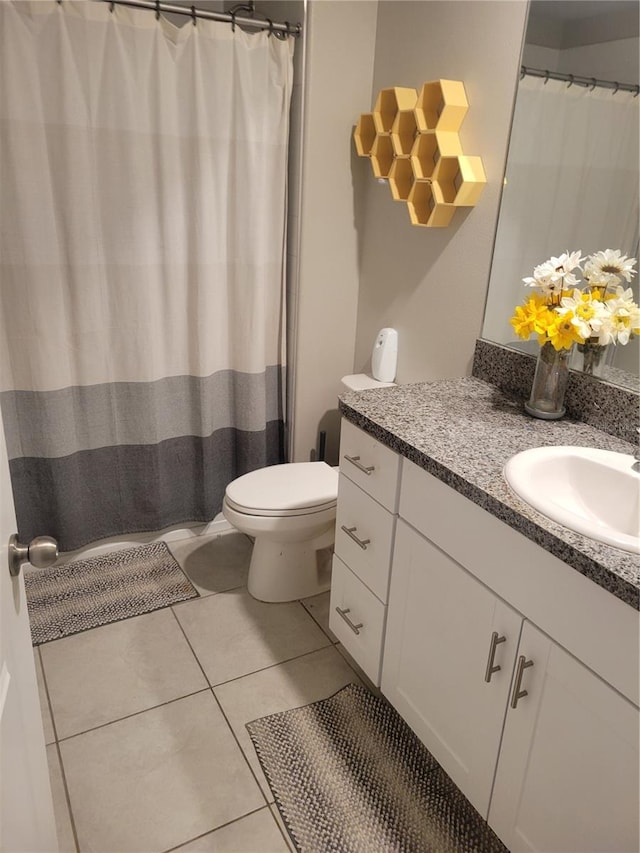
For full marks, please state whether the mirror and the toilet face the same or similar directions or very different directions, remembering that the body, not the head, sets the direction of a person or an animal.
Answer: same or similar directions

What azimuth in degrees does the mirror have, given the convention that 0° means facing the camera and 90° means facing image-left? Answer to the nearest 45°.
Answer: approximately 45°

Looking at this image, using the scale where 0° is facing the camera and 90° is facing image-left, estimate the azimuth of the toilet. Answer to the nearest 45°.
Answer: approximately 45°

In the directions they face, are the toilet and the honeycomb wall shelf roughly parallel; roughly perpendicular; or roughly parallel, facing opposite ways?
roughly parallel

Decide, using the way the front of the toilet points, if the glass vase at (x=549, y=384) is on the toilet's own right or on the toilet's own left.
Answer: on the toilet's own left

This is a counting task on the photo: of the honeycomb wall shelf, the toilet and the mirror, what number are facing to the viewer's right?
0

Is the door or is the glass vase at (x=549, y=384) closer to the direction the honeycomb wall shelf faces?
the door

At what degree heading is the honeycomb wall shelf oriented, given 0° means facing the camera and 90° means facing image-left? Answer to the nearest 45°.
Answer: approximately 45°

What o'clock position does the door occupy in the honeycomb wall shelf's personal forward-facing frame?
The door is roughly at 11 o'clock from the honeycomb wall shelf.
